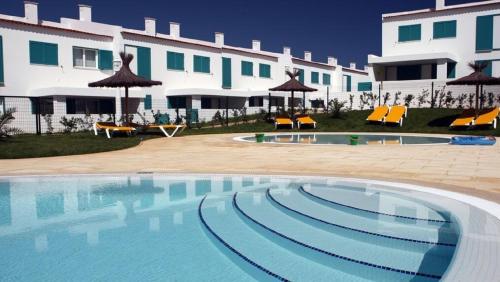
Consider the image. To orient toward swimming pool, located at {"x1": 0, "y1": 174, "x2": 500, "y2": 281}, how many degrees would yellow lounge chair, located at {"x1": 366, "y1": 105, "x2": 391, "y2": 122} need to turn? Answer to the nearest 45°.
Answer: approximately 45° to its left

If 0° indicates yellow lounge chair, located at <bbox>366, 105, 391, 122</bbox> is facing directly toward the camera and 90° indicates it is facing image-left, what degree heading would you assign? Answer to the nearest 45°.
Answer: approximately 45°

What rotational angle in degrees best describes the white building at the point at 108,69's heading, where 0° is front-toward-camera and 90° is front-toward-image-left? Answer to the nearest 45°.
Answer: approximately 315°

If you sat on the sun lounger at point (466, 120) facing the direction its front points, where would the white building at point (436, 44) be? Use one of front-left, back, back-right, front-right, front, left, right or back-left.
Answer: back-right

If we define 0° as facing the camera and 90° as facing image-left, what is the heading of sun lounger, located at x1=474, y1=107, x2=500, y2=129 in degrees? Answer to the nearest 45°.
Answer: approximately 45°
